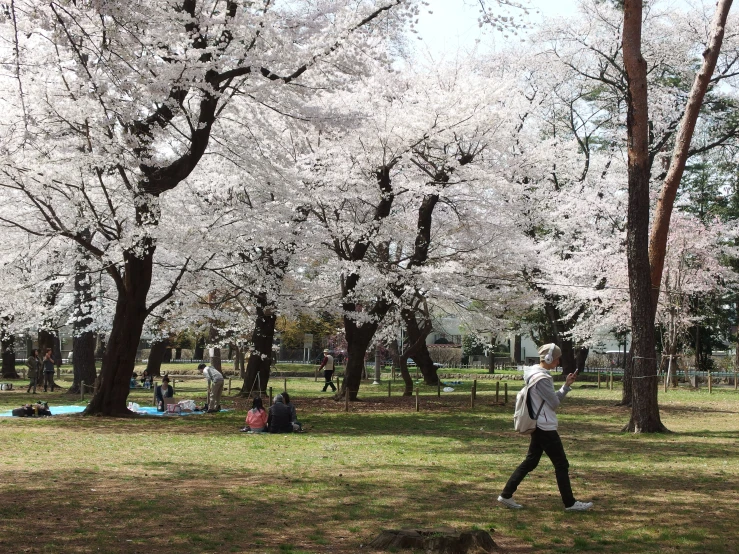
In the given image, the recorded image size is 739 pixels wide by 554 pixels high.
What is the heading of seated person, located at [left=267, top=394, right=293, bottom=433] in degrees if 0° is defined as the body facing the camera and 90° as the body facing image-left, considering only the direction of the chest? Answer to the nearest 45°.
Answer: approximately 180°

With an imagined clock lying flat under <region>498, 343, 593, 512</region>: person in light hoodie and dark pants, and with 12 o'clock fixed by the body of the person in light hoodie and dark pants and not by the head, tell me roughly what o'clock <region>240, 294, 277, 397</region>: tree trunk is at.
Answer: The tree trunk is roughly at 8 o'clock from the person in light hoodie and dark pants.

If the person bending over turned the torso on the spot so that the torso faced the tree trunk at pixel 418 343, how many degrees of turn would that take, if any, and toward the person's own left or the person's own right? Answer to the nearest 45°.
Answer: approximately 135° to the person's own right

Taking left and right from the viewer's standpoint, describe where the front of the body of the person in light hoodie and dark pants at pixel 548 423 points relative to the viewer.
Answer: facing to the right of the viewer

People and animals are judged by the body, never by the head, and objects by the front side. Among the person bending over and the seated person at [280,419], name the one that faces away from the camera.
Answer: the seated person

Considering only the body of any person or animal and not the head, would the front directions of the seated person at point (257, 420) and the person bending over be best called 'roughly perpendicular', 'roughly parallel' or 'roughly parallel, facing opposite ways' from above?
roughly perpendicular

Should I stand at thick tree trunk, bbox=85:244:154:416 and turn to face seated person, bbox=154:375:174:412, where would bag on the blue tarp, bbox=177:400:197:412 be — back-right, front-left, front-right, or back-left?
front-right

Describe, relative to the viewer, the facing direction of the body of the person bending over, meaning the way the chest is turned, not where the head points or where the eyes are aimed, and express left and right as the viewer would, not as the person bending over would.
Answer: facing to the left of the viewer

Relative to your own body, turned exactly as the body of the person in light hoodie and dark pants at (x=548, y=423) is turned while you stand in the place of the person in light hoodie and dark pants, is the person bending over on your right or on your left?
on your left

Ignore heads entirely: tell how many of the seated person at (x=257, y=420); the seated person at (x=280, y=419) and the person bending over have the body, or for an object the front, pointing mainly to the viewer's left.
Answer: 1

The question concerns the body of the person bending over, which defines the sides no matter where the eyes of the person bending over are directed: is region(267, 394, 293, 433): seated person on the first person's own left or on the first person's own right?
on the first person's own left

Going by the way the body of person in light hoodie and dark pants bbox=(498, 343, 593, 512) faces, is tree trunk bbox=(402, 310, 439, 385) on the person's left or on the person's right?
on the person's left

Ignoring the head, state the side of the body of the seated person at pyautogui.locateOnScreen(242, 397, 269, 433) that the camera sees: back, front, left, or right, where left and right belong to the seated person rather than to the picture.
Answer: back

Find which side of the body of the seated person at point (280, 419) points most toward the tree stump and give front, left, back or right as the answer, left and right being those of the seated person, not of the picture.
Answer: back

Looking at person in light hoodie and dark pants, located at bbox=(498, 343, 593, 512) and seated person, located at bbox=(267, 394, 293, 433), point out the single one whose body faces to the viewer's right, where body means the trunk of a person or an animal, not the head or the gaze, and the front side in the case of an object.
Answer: the person in light hoodie and dark pants

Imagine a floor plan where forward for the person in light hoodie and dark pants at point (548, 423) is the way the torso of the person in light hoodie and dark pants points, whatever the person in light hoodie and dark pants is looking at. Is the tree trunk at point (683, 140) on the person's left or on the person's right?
on the person's left

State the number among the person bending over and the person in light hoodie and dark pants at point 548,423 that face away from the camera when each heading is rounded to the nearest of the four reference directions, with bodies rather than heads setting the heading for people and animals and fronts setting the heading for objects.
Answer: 0

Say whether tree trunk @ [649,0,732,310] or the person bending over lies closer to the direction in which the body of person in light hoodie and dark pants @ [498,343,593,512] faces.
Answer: the tree trunk

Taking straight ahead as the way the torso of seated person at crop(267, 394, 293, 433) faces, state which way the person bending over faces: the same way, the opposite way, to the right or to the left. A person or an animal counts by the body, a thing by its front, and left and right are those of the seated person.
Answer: to the left
